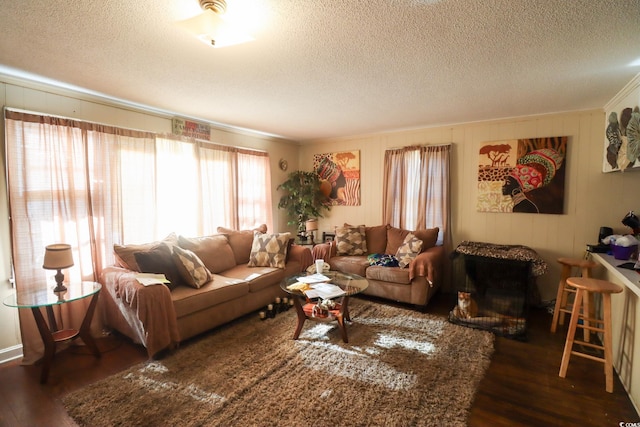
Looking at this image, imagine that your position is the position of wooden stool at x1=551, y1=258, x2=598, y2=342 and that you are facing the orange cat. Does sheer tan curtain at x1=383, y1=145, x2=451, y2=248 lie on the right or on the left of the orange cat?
right

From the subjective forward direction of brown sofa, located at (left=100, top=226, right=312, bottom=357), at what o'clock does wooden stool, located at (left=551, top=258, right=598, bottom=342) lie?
The wooden stool is roughly at 11 o'clock from the brown sofa.

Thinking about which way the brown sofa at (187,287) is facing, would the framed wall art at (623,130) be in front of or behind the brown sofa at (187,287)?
in front

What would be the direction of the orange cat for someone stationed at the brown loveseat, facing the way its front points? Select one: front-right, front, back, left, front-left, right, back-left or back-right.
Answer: left

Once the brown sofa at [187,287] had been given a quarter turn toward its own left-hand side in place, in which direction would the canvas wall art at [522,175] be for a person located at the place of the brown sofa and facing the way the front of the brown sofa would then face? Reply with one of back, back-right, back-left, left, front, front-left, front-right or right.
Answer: front-right

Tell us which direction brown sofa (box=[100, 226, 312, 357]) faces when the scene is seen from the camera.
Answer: facing the viewer and to the right of the viewer

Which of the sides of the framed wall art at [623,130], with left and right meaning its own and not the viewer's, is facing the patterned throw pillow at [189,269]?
front

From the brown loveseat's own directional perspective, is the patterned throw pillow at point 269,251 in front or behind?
in front

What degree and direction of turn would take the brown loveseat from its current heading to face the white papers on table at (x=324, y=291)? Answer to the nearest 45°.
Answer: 0° — it already faces it

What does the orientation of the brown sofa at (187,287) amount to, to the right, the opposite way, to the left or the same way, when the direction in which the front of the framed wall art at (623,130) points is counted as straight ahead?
the opposite way

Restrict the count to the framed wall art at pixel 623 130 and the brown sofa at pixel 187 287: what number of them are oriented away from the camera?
0

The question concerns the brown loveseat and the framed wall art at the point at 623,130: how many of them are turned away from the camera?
0

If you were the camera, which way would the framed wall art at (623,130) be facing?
facing the viewer and to the left of the viewer

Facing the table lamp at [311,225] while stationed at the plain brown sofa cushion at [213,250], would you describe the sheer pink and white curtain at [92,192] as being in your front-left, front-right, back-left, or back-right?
back-left

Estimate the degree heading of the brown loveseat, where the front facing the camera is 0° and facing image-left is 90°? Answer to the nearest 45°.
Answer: approximately 45°

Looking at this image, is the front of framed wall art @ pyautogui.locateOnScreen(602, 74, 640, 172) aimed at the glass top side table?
yes
